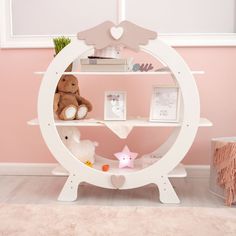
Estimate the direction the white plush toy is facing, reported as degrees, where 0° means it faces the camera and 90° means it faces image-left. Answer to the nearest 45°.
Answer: approximately 90°

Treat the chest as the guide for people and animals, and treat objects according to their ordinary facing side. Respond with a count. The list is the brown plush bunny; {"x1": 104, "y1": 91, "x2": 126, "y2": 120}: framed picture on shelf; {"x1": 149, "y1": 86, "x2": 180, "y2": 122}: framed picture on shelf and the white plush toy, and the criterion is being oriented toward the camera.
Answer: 3

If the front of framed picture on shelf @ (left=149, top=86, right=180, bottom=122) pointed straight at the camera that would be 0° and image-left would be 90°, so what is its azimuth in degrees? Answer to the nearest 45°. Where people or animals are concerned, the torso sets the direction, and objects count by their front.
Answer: approximately 0°

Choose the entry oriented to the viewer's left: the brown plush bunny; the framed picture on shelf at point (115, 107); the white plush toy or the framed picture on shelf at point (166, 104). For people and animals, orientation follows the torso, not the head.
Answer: the white plush toy

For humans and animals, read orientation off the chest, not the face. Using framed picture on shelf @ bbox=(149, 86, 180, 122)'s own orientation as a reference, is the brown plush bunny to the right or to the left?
on its right

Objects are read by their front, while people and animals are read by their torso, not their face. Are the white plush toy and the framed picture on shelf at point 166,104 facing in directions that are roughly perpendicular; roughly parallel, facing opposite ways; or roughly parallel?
roughly perpendicular

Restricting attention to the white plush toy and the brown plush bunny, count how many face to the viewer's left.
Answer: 1

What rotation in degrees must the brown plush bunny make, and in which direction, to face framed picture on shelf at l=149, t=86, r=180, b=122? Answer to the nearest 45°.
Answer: approximately 90° to its left

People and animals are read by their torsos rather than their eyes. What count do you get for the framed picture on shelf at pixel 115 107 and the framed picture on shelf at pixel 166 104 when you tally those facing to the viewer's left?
0

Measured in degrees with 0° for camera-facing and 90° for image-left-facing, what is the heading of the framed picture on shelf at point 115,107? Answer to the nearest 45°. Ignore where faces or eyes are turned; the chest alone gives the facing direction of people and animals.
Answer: approximately 0°
